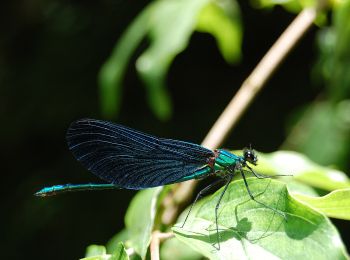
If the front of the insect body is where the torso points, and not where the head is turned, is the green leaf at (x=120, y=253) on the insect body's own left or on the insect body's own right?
on the insect body's own right

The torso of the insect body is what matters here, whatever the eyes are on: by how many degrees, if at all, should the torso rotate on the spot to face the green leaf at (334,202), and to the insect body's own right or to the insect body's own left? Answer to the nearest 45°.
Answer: approximately 45° to the insect body's own right

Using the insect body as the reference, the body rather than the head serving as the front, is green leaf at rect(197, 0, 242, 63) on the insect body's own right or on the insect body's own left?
on the insect body's own left

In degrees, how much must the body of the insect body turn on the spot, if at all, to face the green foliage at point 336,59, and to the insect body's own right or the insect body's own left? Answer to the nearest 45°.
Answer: approximately 45° to the insect body's own left

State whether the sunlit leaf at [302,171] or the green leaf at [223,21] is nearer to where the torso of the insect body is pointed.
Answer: the sunlit leaf

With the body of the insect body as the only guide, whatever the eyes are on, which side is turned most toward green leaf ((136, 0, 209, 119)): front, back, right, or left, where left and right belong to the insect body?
left

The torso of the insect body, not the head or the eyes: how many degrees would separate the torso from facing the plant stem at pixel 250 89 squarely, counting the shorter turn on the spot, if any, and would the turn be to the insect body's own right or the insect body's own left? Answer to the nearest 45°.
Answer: approximately 45° to the insect body's own left

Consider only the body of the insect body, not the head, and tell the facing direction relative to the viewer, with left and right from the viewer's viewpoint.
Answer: facing to the right of the viewer

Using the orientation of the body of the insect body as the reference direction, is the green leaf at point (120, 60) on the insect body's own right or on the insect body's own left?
on the insect body's own left
